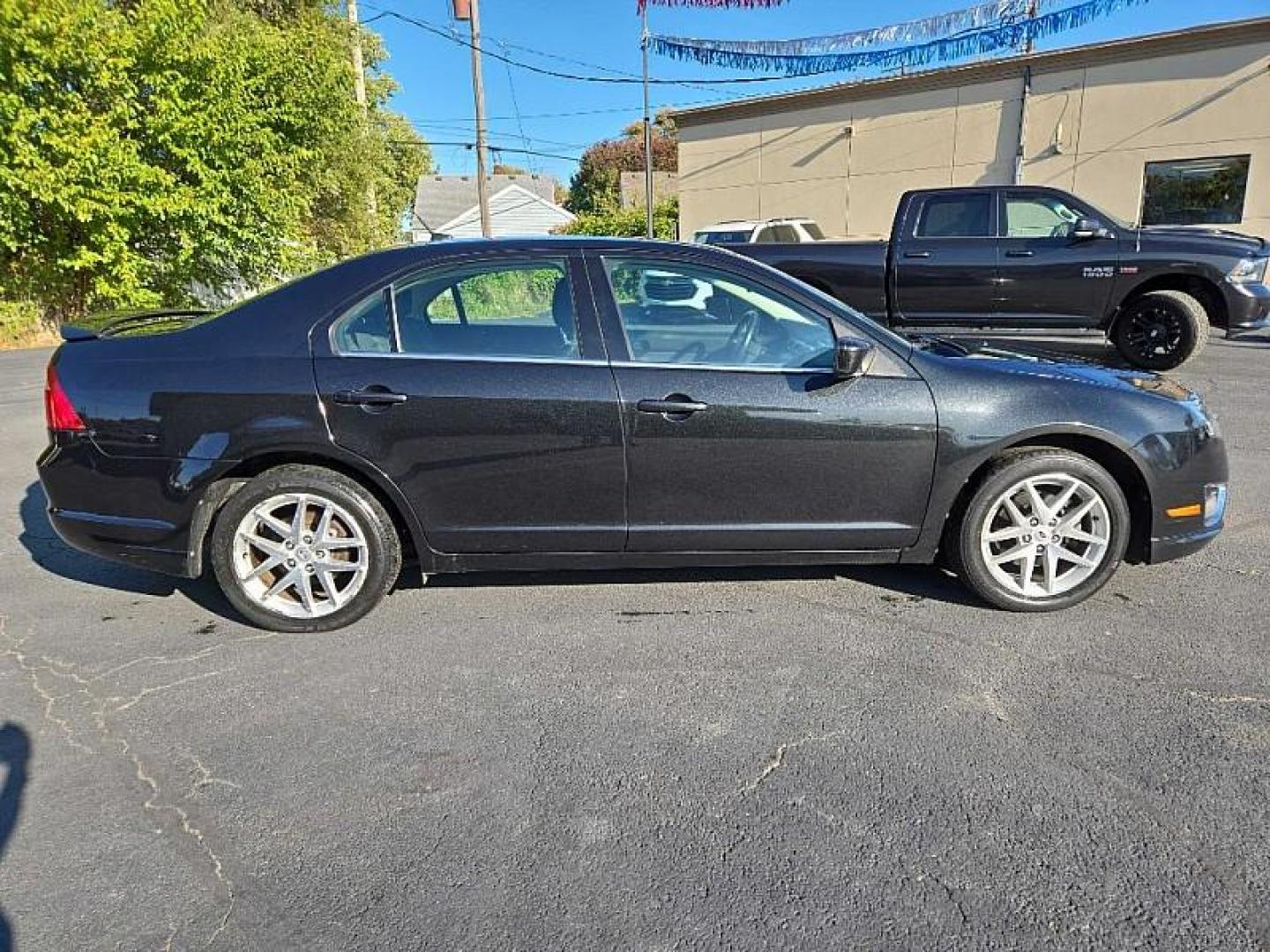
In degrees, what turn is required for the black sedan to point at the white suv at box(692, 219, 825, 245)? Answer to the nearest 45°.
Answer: approximately 90° to its left

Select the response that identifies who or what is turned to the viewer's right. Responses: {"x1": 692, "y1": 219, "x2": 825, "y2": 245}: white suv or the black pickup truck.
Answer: the black pickup truck

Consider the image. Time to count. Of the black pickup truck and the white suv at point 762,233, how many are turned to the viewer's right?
1

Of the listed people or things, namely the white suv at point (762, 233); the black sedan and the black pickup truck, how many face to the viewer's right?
2

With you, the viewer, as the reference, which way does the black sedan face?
facing to the right of the viewer

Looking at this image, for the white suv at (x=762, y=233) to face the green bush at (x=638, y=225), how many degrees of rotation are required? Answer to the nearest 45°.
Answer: approximately 135° to its right

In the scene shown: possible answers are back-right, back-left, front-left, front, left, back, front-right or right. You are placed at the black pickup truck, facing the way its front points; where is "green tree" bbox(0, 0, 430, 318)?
back

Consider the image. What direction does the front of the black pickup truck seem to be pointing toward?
to the viewer's right

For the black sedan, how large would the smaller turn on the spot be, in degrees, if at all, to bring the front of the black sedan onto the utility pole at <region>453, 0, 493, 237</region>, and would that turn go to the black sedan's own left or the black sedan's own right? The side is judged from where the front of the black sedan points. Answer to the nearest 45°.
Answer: approximately 90° to the black sedan's own left

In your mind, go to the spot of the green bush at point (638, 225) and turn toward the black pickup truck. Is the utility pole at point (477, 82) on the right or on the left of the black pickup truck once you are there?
right

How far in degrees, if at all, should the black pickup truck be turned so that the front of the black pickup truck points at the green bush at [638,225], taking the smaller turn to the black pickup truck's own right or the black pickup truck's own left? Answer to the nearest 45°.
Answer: approximately 135° to the black pickup truck's own left

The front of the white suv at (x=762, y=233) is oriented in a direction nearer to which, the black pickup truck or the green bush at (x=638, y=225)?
the black pickup truck
